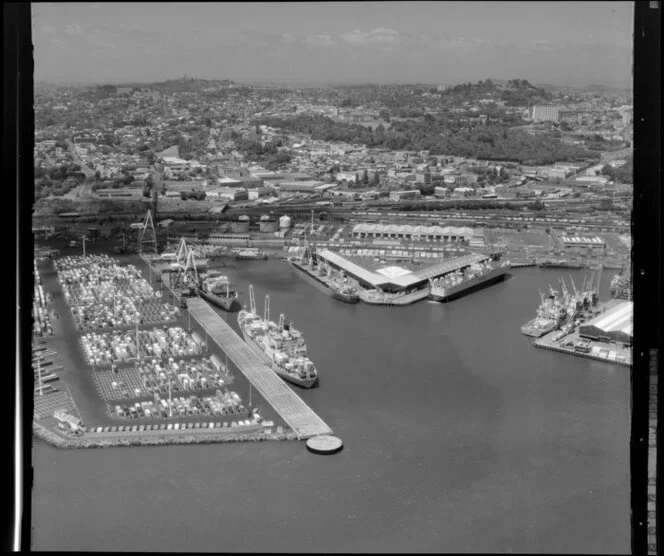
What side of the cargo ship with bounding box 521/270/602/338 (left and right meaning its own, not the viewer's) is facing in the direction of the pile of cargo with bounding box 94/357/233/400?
front

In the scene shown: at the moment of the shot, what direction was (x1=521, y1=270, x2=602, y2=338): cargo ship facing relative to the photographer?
facing the viewer and to the left of the viewer

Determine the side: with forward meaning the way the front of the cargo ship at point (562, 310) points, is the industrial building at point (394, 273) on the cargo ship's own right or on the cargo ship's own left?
on the cargo ship's own right

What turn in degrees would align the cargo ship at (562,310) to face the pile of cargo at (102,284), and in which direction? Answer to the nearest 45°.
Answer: approximately 45° to its right
